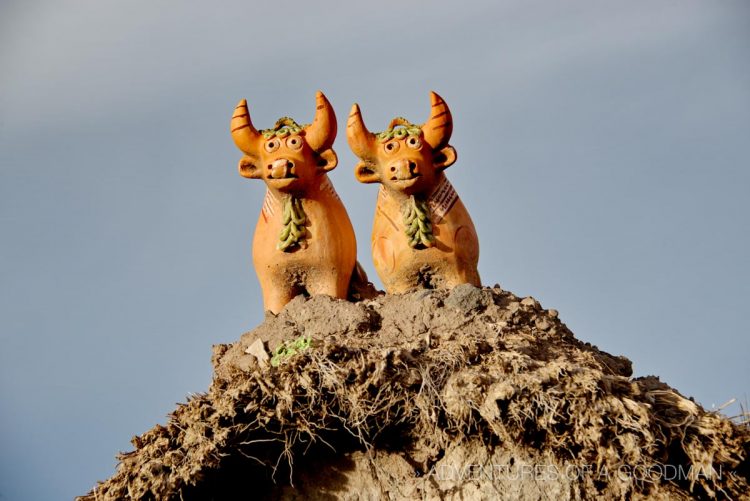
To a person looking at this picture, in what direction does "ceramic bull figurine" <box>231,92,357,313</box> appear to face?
facing the viewer

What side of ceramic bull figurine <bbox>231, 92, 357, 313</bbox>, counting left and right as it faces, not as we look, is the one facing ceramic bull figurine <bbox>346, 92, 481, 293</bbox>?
left

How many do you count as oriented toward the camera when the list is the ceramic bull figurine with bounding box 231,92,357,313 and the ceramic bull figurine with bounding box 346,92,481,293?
2

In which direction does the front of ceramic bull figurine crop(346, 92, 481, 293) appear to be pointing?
toward the camera
